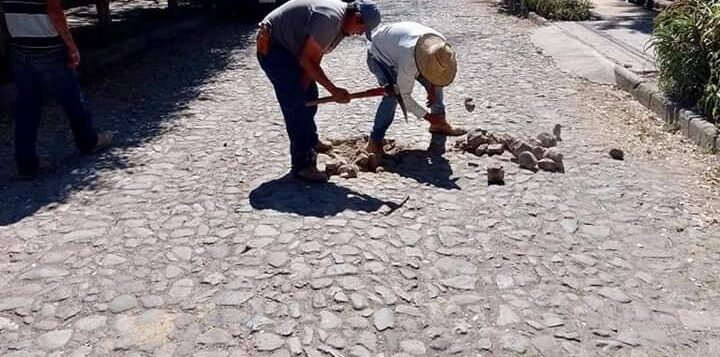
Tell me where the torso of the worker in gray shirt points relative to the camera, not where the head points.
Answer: to the viewer's right

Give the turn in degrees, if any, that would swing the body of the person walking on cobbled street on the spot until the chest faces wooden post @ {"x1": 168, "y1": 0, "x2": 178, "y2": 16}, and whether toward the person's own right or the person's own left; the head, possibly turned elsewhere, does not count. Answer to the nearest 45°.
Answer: approximately 45° to the person's own left

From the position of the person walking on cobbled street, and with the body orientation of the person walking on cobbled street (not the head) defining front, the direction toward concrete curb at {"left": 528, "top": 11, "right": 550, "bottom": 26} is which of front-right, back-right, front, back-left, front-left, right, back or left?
front

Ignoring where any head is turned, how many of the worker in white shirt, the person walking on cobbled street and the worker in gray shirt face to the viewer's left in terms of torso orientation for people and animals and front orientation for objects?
0

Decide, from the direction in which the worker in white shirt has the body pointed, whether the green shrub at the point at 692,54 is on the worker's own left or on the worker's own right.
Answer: on the worker's own left

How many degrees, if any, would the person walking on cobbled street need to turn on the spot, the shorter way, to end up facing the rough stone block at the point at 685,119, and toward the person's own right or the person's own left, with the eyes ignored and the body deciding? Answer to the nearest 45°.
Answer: approximately 45° to the person's own right

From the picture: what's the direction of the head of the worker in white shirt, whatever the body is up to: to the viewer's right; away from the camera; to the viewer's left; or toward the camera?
to the viewer's right

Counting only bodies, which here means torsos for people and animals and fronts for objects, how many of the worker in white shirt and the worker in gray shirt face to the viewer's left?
0
